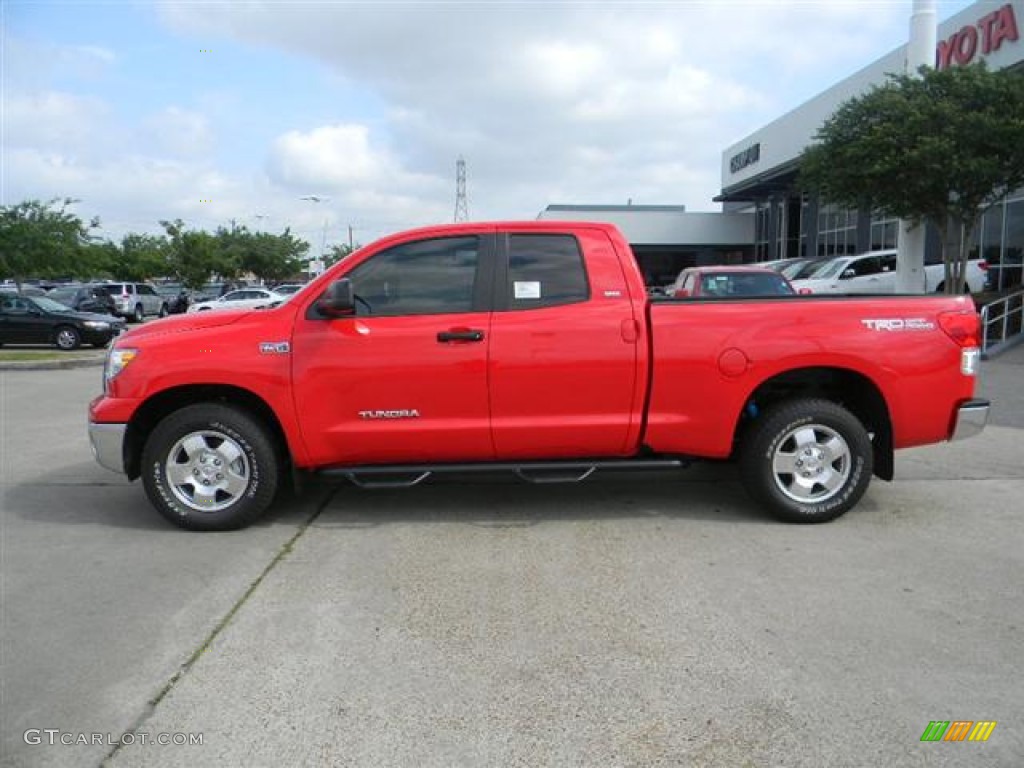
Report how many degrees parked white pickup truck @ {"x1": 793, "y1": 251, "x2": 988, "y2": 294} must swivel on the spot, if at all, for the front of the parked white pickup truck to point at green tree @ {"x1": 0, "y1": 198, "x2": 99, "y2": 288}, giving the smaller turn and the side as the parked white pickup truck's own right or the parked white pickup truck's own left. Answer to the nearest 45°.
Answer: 0° — it already faces it

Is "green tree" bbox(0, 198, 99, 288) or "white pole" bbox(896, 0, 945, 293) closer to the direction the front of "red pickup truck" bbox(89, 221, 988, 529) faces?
the green tree

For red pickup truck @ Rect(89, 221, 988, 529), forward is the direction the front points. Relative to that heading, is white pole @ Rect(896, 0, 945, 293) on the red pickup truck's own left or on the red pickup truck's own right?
on the red pickup truck's own right

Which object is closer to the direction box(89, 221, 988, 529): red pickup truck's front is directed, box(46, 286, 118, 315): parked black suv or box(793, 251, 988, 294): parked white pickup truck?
the parked black suv

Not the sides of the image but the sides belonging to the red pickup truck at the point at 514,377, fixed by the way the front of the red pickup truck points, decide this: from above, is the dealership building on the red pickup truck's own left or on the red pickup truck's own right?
on the red pickup truck's own right

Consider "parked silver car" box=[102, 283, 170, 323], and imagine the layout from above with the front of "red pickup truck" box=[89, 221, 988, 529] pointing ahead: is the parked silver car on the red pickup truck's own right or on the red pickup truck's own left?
on the red pickup truck's own right

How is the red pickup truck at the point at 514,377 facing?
to the viewer's left

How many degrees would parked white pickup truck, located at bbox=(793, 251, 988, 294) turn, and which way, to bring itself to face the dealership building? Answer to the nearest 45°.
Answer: approximately 90° to its right

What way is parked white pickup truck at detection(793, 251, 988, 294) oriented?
to the viewer's left

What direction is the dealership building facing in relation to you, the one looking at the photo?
facing the viewer and to the left of the viewer

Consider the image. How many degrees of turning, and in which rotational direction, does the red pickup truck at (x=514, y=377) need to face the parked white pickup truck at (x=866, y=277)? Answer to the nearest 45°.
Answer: approximately 135° to its right

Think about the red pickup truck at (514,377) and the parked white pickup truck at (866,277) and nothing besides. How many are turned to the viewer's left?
2

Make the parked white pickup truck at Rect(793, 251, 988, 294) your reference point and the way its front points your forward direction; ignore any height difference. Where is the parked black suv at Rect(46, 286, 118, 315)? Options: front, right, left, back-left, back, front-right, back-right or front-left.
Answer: front
